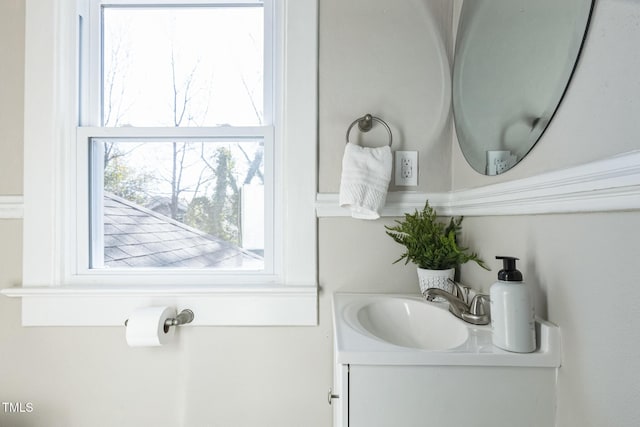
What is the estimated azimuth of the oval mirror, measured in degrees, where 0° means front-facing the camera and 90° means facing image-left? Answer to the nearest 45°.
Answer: approximately 45°

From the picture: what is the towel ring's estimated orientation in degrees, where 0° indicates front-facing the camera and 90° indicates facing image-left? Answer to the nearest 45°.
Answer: approximately 0°

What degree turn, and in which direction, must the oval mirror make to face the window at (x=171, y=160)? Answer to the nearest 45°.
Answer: approximately 45° to its right
